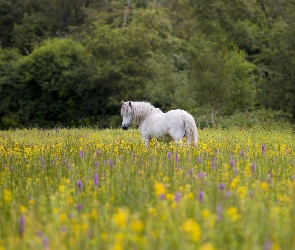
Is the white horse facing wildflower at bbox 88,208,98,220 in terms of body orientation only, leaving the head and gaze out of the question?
no

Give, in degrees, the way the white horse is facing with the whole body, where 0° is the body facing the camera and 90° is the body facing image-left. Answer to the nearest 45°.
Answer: approximately 90°

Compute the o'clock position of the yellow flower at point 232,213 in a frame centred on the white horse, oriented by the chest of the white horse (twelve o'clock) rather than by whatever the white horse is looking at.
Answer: The yellow flower is roughly at 9 o'clock from the white horse.

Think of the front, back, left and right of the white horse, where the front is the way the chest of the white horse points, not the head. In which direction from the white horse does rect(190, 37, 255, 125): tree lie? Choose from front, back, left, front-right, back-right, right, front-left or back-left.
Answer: right

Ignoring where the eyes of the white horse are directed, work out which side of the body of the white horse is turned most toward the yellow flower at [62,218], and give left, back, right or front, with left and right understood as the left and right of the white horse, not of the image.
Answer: left

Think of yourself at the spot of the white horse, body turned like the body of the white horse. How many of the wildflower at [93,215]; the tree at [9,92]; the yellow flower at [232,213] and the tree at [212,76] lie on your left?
2

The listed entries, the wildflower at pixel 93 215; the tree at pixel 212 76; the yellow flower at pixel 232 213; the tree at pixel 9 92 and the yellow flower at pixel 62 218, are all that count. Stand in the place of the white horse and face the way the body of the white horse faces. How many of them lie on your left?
3

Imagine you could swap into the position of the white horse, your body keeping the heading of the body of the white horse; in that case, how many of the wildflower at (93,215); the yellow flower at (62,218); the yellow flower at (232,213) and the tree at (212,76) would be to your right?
1

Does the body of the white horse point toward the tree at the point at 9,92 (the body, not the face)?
no

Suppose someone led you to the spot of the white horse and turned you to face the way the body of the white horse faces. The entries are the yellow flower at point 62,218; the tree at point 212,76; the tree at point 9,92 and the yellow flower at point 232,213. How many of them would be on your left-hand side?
2
